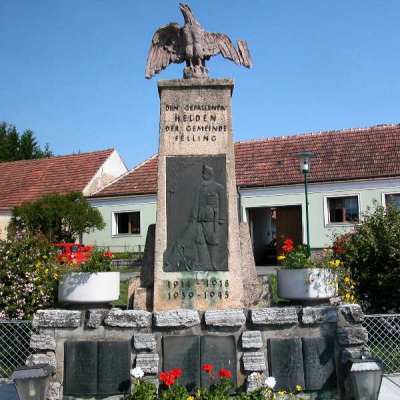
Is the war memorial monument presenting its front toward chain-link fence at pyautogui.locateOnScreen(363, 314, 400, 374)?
no

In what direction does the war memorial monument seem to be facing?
toward the camera

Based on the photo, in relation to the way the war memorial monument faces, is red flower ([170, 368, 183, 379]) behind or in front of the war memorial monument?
in front

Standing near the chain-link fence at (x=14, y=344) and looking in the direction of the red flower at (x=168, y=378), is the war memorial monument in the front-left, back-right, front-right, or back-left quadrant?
front-left

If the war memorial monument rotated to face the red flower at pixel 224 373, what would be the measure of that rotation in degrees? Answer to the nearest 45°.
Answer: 0° — it already faces it

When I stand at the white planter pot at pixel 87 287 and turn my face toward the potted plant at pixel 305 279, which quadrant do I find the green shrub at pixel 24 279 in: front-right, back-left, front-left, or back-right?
back-left

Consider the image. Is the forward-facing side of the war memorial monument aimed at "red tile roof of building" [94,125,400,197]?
no

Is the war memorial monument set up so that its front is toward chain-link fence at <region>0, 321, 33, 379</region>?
no

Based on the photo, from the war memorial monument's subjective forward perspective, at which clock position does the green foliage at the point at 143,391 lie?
The green foliage is roughly at 1 o'clock from the war memorial monument.

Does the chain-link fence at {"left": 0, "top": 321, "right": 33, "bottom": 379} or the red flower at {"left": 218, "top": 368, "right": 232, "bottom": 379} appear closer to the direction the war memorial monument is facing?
the red flower

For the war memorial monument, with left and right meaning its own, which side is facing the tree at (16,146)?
back

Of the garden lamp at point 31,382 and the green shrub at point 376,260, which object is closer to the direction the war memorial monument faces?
the garden lamp

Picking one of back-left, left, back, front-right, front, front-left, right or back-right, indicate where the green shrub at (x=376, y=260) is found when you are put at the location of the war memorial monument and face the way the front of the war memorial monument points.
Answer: back-left
